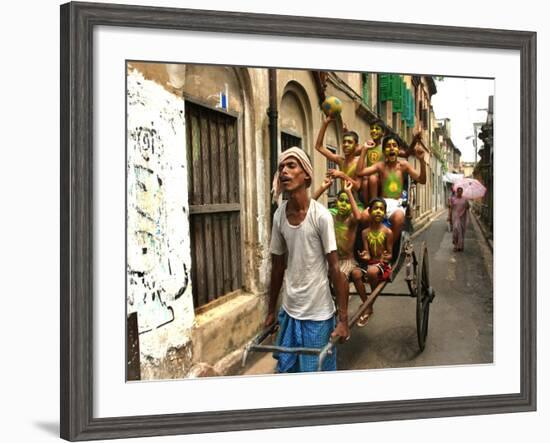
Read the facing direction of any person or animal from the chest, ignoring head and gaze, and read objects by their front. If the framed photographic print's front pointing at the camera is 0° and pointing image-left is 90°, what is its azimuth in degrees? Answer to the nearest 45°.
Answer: approximately 315°
